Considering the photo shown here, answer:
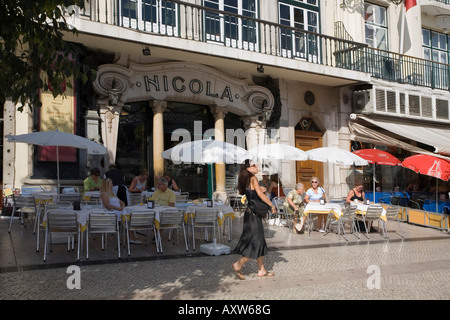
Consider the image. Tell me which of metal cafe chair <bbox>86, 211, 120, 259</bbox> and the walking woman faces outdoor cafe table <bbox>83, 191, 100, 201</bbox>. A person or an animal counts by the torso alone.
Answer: the metal cafe chair

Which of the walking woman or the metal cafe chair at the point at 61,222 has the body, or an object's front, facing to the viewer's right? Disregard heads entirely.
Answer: the walking woman

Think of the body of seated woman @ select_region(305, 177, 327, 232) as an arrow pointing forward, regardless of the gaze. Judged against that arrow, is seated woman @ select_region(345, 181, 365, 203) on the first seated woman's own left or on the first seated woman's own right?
on the first seated woman's own left

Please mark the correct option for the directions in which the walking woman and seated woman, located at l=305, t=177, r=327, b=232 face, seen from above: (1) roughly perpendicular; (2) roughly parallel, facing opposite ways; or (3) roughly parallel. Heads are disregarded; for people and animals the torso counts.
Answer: roughly perpendicular

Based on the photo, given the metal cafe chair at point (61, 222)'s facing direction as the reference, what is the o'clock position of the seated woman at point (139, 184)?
The seated woman is roughly at 1 o'clock from the metal cafe chair.

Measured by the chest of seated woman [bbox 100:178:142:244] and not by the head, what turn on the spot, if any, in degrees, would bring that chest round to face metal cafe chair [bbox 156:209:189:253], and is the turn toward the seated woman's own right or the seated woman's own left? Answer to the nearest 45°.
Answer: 0° — they already face it

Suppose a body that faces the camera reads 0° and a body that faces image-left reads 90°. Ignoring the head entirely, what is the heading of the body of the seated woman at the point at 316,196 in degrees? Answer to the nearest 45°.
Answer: approximately 0°

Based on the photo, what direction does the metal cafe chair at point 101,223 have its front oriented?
away from the camera

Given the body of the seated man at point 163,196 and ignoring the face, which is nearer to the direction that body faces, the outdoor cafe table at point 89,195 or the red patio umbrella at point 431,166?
the outdoor cafe table

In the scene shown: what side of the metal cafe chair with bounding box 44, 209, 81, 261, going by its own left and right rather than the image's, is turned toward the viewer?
back
